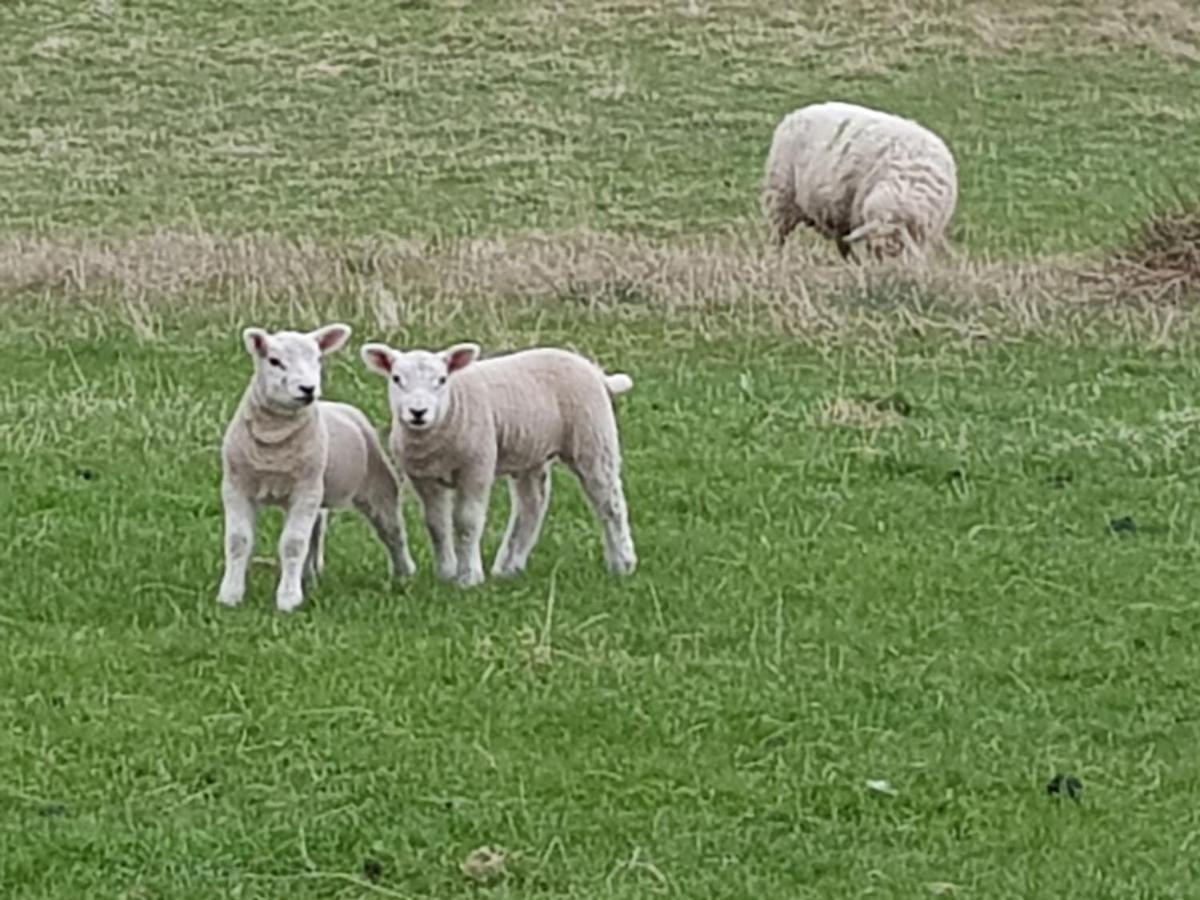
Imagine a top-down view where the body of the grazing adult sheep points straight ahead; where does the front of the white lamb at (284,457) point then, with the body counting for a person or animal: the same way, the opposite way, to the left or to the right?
to the right

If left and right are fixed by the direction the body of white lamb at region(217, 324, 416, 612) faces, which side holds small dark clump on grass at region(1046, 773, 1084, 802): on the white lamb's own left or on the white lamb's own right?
on the white lamb's own left

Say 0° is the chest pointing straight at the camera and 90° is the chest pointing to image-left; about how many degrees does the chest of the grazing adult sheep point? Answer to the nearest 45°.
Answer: approximately 315°

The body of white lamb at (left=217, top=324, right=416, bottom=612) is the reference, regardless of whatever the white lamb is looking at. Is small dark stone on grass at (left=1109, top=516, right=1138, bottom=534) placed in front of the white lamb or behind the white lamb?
behind

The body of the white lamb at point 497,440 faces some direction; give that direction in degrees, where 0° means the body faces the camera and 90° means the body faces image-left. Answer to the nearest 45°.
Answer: approximately 45°
